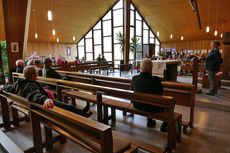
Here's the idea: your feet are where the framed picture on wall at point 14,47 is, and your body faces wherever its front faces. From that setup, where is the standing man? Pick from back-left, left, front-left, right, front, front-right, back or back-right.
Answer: front-left

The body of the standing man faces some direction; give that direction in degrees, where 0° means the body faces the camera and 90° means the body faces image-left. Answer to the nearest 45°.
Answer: approximately 90°

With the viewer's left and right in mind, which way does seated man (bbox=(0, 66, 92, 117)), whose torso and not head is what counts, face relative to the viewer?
facing away from the viewer and to the right of the viewer

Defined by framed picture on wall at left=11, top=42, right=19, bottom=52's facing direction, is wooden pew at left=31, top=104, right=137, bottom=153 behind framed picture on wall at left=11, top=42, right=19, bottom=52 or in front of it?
in front

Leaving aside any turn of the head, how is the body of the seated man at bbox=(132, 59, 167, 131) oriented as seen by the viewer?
away from the camera

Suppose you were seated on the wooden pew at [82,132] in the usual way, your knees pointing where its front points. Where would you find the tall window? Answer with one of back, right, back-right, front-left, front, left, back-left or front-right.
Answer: front-left

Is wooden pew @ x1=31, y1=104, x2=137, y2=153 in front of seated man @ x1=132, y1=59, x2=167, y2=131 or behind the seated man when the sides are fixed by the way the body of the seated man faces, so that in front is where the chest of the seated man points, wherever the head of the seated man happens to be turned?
behind

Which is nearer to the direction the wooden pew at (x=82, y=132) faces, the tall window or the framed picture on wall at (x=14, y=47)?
the tall window

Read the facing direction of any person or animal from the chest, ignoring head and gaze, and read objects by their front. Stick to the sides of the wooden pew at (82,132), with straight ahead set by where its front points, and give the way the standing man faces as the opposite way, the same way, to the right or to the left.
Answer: to the left

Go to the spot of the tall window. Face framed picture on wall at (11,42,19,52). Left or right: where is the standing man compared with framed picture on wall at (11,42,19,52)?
left

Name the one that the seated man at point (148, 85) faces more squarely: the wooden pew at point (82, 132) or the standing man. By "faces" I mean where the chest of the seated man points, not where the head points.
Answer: the standing man

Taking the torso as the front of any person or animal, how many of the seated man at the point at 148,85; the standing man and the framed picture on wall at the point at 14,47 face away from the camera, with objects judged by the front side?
1
